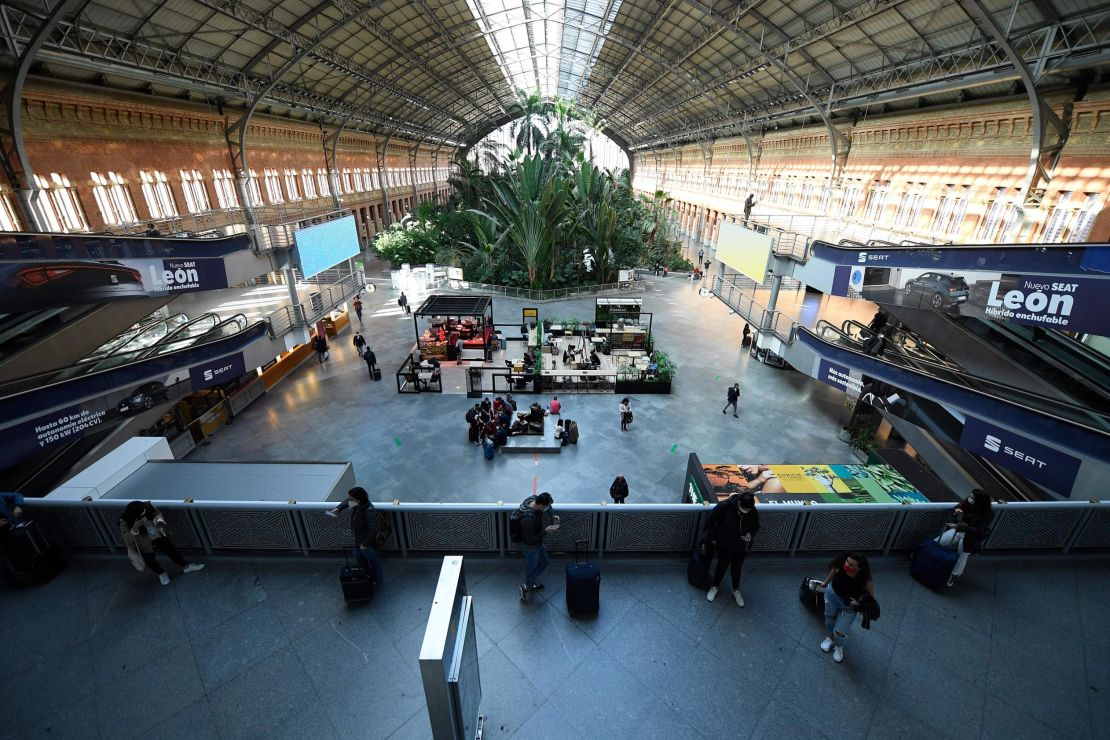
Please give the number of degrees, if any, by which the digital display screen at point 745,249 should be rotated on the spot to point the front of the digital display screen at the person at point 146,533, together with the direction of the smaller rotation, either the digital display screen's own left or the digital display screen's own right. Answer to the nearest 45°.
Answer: approximately 45° to the digital display screen's own left

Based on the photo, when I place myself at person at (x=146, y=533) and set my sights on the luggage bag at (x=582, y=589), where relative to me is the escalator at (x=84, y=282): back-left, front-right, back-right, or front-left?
back-left

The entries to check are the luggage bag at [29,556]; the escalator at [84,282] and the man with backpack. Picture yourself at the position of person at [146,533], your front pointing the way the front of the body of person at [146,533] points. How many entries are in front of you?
1

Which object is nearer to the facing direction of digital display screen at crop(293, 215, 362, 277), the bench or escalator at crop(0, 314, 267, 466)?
the bench

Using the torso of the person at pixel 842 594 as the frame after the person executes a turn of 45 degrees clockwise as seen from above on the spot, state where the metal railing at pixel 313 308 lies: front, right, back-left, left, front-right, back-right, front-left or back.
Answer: front-right

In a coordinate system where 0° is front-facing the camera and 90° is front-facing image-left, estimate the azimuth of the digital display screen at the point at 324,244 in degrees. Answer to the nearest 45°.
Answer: approximately 315°

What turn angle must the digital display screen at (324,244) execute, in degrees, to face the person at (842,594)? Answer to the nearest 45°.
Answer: approximately 45° to its right

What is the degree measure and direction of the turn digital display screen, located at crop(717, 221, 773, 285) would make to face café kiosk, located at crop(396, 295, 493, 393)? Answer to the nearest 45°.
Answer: approximately 45° to its right

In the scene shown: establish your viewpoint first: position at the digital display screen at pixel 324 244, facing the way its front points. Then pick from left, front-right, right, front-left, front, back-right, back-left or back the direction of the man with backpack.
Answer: front-right

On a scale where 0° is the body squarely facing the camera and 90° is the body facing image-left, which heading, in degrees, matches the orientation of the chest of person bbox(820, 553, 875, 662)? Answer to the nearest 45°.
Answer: approximately 0°

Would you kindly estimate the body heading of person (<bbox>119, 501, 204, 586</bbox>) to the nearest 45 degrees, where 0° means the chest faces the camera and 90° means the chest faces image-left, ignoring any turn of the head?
approximately 315°
